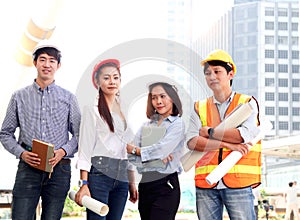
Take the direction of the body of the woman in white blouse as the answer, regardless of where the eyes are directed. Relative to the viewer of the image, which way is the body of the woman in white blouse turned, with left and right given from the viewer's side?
facing the viewer and to the right of the viewer

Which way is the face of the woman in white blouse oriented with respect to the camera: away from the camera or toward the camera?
toward the camera
